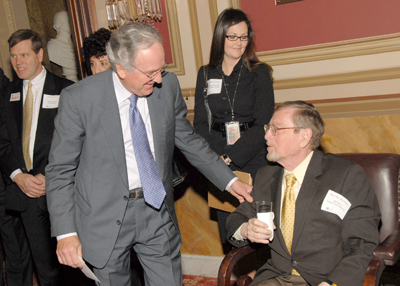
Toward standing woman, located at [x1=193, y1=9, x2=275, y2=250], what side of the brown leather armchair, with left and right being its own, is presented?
right

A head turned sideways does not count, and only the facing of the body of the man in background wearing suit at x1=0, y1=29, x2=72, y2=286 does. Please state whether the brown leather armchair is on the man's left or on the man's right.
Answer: on the man's left

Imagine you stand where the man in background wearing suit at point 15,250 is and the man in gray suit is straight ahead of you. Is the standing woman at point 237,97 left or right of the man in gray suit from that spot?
left

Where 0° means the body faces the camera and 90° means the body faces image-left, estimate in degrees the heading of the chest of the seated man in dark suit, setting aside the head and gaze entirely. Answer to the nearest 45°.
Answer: approximately 45°

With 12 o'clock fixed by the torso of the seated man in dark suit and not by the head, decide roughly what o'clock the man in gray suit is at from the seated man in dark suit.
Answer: The man in gray suit is roughly at 1 o'clock from the seated man in dark suit.

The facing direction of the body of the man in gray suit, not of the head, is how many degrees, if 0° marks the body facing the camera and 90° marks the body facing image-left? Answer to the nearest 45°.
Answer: approximately 315°

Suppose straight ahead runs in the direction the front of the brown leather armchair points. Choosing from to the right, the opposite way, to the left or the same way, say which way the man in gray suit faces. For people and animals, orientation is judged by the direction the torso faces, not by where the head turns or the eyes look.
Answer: to the left

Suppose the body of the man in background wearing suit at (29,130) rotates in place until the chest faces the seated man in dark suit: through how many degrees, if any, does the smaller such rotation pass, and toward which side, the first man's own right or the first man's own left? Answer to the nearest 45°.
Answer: approximately 90° to the first man's own left

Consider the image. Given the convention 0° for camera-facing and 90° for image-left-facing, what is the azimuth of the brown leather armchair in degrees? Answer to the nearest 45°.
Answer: approximately 45°

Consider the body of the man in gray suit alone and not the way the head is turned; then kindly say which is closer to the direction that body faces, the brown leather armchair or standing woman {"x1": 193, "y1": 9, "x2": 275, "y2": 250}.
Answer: the brown leather armchair

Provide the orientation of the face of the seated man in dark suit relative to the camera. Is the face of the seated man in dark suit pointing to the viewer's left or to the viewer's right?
to the viewer's left

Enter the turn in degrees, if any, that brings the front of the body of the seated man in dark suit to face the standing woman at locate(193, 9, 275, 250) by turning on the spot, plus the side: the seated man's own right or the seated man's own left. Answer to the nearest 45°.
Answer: approximately 90° to the seated man's own right

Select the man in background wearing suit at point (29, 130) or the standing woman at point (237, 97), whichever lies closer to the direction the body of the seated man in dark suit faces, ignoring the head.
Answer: the man in background wearing suit

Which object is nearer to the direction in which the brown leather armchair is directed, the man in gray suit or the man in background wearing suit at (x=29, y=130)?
the man in gray suit
